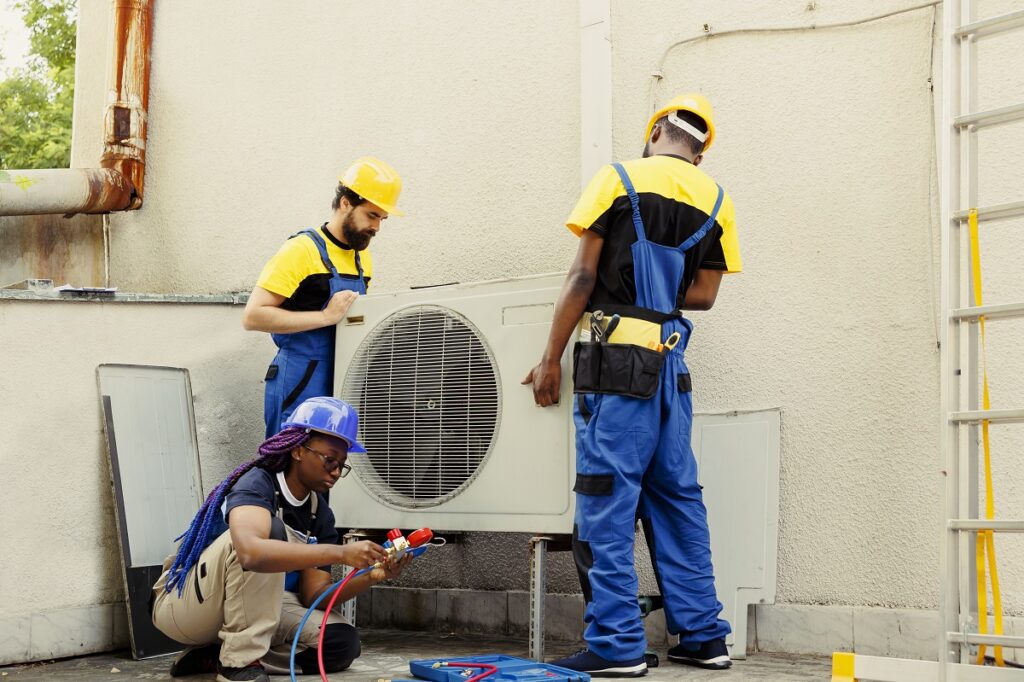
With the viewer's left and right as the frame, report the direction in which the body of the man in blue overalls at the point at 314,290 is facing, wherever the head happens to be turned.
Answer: facing the viewer and to the right of the viewer

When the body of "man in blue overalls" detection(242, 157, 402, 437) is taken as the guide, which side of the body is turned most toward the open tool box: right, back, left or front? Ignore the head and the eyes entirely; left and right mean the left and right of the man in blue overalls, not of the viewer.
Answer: front

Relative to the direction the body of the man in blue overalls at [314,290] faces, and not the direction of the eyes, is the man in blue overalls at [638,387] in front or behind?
in front

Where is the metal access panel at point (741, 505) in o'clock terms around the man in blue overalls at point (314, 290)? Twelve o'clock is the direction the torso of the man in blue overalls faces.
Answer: The metal access panel is roughly at 11 o'clock from the man in blue overalls.

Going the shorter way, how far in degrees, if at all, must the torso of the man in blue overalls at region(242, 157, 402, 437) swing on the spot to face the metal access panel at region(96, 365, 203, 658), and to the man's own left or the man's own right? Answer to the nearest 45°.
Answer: approximately 180°

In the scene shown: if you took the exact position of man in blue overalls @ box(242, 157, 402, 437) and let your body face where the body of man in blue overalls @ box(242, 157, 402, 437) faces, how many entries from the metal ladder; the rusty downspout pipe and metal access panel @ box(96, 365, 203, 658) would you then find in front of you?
1

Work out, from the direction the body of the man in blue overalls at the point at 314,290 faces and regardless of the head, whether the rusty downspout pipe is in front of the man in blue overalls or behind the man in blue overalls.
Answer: behind

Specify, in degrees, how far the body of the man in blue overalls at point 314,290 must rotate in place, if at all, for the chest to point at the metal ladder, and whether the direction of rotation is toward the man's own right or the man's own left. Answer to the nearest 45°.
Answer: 0° — they already face it

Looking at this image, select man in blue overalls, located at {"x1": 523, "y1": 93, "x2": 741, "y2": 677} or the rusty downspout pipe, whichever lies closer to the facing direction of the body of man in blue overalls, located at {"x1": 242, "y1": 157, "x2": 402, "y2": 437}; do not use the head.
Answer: the man in blue overalls

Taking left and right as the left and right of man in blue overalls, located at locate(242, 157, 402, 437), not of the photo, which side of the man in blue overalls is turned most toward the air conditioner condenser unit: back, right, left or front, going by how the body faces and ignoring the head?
front
